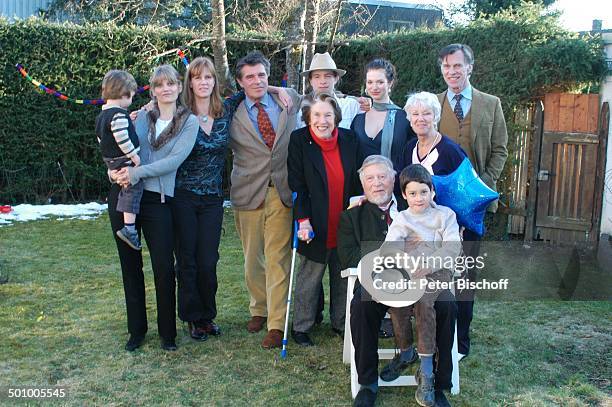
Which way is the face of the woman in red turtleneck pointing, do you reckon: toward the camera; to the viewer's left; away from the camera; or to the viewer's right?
toward the camera

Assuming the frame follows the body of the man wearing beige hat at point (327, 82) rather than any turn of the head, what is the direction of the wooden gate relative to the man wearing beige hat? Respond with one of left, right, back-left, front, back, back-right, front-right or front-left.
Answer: back-left

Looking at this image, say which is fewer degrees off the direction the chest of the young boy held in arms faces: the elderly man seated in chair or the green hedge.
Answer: the elderly man seated in chair

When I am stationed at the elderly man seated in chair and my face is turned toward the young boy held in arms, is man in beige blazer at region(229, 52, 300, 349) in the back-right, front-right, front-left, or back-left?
front-right

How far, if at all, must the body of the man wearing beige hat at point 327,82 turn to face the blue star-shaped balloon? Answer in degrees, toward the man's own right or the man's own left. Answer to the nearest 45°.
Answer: approximately 45° to the man's own left

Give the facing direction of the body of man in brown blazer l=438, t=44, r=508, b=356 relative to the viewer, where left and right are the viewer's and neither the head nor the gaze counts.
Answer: facing the viewer and to the left of the viewer

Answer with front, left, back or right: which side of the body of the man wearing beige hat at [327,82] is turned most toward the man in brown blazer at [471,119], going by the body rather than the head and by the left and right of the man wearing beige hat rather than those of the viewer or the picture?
left

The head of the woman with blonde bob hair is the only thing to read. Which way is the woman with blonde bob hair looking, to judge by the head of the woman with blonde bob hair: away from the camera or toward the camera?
toward the camera

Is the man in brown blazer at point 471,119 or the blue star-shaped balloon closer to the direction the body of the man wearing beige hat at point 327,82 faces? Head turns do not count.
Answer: the blue star-shaped balloon

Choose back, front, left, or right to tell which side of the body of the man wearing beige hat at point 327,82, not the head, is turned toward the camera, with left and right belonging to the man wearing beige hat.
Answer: front
